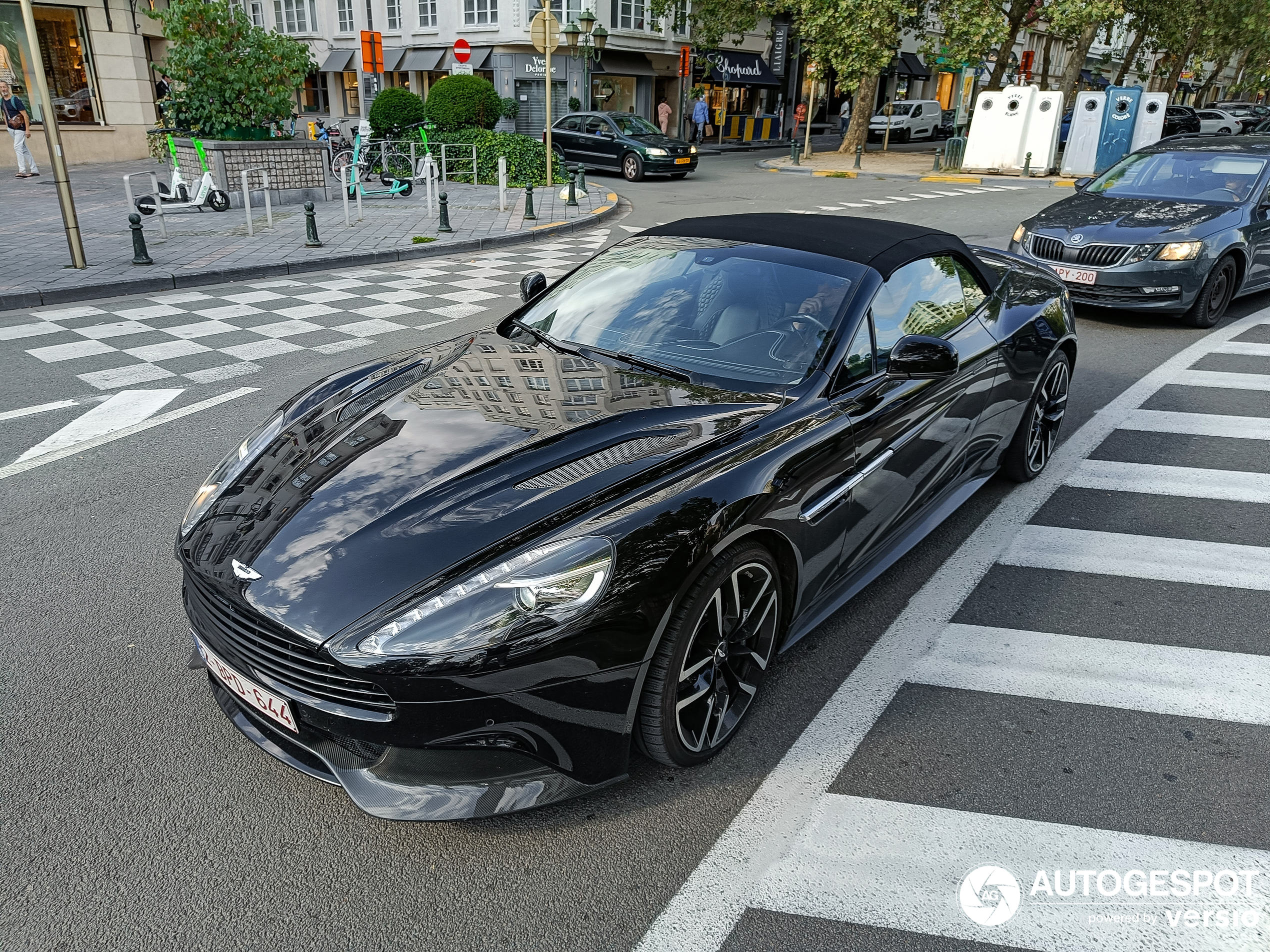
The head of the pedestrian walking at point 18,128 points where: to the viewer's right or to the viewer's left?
to the viewer's left

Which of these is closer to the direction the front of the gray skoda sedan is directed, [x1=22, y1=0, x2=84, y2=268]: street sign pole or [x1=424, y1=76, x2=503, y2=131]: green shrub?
the street sign pole

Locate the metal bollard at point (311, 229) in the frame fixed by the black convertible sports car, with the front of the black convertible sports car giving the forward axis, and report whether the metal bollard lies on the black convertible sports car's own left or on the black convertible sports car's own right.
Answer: on the black convertible sports car's own right

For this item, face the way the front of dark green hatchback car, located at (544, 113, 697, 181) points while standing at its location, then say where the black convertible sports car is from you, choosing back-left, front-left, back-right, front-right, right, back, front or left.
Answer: front-right

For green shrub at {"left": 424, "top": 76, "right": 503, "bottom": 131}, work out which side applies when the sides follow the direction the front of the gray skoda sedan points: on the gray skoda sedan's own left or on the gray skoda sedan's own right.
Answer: on the gray skoda sedan's own right

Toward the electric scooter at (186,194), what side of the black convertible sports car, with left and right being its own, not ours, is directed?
right

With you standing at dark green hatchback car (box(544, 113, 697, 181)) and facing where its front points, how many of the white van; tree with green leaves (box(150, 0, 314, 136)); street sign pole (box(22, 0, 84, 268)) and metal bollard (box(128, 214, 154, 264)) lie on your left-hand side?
1

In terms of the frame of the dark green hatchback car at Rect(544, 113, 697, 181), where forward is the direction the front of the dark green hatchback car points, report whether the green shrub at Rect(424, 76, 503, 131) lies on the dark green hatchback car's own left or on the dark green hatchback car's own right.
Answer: on the dark green hatchback car's own right

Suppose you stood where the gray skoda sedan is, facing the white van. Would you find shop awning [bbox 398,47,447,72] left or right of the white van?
left

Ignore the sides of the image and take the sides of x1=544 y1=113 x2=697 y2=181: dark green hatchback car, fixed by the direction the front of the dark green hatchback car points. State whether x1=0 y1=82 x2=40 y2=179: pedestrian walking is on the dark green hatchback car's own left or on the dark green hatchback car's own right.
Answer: on the dark green hatchback car's own right

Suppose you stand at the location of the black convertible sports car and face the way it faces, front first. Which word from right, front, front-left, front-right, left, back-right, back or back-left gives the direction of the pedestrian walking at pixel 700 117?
back-right
